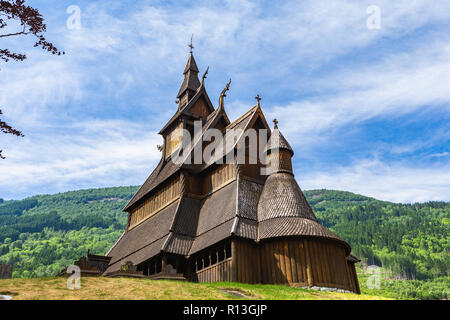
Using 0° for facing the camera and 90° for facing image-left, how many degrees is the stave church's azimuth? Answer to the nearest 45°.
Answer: approximately 135°
